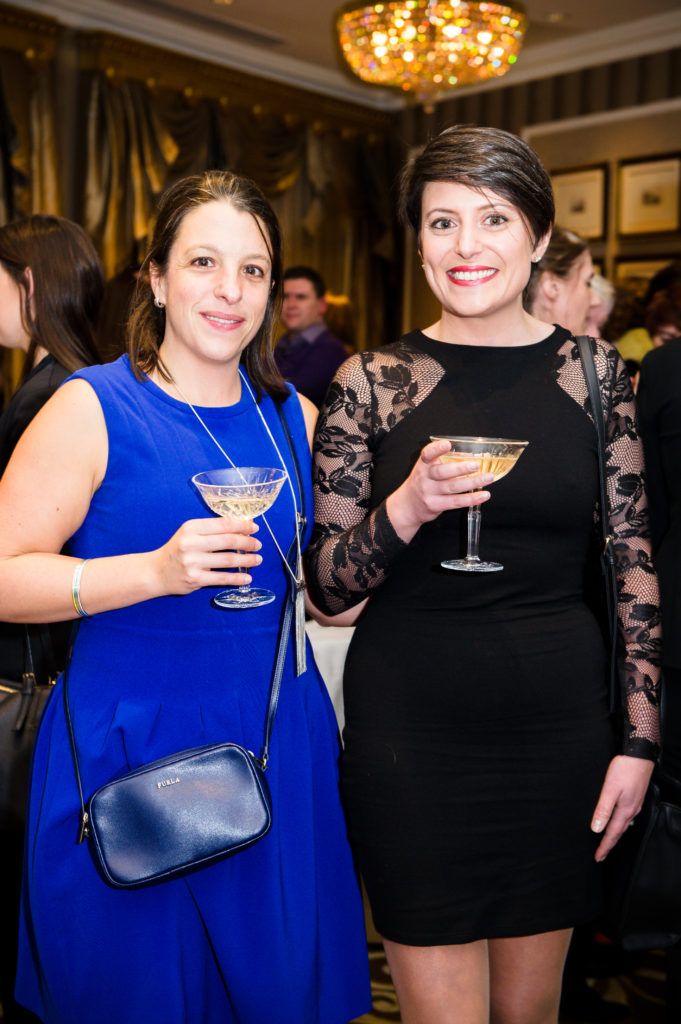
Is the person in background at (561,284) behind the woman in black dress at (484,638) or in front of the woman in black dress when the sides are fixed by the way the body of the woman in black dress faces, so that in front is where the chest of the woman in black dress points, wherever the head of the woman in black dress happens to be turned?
behind

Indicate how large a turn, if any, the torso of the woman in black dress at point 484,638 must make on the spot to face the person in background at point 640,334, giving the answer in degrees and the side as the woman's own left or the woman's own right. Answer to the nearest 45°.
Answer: approximately 180°

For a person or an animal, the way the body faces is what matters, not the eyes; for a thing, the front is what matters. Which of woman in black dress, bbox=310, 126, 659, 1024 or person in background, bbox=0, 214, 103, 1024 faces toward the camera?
the woman in black dress

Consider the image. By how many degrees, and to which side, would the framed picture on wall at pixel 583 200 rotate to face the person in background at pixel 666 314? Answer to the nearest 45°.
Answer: approximately 45° to its left

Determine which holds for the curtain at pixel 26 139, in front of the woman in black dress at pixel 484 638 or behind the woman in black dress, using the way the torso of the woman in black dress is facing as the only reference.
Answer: behind

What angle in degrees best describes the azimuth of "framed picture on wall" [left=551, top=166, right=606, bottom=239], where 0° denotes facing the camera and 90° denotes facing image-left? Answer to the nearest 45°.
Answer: approximately 45°

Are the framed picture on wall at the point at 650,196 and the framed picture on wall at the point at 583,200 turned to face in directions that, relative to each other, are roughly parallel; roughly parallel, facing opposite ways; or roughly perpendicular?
roughly parallel

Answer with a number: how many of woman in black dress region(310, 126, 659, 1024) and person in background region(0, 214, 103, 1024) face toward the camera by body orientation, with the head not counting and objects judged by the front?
1

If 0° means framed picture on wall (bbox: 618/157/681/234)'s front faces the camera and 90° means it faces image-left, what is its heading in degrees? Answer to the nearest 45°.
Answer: approximately 45°

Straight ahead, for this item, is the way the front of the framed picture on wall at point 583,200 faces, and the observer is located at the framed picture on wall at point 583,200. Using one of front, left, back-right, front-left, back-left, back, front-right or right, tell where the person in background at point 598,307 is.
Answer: front-left

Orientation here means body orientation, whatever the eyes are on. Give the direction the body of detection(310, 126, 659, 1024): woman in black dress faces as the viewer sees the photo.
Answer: toward the camera
